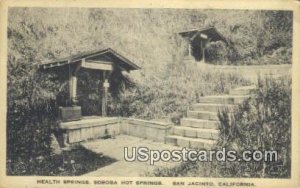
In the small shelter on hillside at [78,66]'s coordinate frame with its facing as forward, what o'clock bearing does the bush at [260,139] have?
The bush is roughly at 11 o'clock from the small shelter on hillside.

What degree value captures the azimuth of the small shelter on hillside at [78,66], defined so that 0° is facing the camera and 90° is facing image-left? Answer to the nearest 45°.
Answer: approximately 315°
